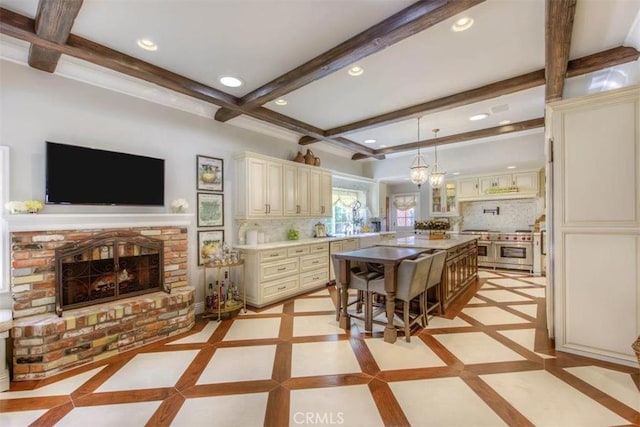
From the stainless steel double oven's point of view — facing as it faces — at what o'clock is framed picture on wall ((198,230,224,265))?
The framed picture on wall is roughly at 1 o'clock from the stainless steel double oven.

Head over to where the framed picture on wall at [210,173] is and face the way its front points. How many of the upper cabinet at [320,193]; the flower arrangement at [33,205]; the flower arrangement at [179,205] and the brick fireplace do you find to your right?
3

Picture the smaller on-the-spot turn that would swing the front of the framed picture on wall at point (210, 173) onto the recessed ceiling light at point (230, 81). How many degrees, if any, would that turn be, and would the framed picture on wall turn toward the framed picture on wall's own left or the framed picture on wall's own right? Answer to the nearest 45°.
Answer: approximately 45° to the framed picture on wall's own right

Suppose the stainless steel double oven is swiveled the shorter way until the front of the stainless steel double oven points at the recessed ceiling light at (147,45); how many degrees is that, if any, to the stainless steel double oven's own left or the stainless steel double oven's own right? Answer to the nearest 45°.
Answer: approximately 45° to the stainless steel double oven's own right

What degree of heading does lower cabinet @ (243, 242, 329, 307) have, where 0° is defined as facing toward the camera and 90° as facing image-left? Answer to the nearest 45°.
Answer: approximately 315°

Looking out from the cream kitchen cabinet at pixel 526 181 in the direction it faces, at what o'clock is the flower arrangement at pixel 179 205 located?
The flower arrangement is roughly at 1 o'clock from the cream kitchen cabinet.

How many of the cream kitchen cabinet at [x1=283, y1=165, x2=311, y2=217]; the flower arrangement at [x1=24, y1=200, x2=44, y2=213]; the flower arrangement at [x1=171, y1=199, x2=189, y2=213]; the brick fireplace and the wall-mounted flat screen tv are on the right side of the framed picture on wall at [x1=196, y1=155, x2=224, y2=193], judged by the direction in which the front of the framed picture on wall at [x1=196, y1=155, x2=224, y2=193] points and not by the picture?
4
